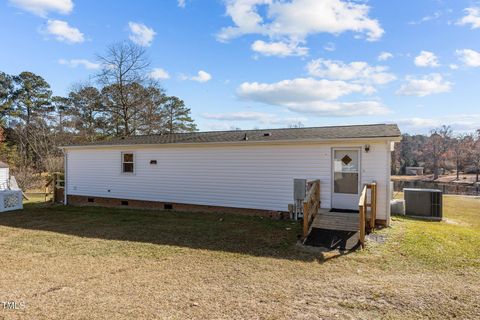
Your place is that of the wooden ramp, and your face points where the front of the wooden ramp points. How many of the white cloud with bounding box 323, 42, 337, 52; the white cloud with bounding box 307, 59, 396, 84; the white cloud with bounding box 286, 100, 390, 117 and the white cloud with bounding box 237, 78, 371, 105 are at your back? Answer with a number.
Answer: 4

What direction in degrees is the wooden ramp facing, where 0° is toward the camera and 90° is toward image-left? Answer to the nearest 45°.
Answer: approximately 0°

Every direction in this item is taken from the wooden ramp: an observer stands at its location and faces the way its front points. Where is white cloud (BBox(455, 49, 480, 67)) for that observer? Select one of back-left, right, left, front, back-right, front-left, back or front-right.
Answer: back-left

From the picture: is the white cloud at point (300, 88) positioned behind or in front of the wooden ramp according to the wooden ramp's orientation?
behind

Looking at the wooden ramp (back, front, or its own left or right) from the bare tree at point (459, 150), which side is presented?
back

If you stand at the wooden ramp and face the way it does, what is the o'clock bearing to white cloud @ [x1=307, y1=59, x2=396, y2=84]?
The white cloud is roughly at 6 o'clock from the wooden ramp.

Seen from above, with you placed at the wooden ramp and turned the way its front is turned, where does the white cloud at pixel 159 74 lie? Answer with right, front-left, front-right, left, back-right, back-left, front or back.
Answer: back-right

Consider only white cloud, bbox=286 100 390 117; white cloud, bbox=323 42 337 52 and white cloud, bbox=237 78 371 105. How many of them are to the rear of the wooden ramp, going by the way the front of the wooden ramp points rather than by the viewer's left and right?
3

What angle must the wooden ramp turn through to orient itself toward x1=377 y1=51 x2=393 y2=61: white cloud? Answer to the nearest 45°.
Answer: approximately 180°
